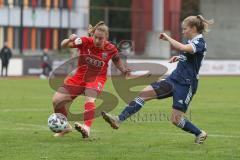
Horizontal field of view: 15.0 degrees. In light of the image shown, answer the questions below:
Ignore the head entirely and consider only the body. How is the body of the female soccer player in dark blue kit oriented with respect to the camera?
to the viewer's left

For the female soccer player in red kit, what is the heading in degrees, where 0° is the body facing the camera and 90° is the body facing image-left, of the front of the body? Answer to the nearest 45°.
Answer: approximately 0°

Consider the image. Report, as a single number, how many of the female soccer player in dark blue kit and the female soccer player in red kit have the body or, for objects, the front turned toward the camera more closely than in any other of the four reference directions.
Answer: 1

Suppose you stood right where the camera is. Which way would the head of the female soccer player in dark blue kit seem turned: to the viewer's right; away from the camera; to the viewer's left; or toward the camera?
to the viewer's left

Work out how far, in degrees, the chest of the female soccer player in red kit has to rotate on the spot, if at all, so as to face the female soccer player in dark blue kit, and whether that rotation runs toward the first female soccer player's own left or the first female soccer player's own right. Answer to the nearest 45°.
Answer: approximately 45° to the first female soccer player's own left

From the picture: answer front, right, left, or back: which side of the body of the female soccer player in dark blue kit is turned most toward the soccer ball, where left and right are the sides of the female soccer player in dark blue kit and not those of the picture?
front

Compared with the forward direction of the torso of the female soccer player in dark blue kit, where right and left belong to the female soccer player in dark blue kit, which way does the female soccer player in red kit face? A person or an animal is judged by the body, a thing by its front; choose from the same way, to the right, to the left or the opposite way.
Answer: to the left
